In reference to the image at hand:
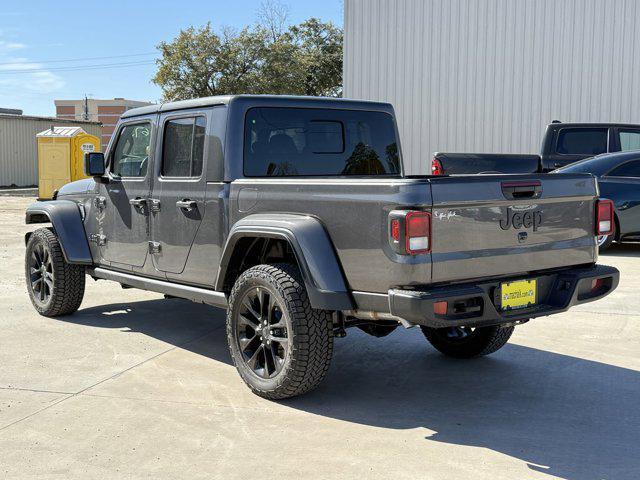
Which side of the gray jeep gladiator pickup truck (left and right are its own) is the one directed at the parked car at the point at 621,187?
right

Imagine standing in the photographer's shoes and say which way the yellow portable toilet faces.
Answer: facing the viewer and to the right of the viewer

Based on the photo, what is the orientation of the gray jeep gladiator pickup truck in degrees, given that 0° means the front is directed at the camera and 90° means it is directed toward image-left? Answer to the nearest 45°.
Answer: approximately 135°

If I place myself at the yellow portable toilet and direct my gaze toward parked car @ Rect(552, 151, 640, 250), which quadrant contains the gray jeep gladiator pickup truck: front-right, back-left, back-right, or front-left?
front-right

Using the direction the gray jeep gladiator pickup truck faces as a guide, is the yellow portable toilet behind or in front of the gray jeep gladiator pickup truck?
in front

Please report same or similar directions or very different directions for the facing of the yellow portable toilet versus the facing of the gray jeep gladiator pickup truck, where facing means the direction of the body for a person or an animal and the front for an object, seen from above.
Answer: very different directions

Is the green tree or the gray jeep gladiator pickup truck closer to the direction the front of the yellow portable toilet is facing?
the gray jeep gladiator pickup truck

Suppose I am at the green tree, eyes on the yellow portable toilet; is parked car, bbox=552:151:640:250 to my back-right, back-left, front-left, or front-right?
front-left

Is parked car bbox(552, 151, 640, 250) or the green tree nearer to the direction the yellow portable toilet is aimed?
the parked car

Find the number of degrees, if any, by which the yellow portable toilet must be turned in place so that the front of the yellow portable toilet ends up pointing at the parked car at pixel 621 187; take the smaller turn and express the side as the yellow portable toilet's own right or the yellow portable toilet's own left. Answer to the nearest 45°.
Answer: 0° — it already faces it

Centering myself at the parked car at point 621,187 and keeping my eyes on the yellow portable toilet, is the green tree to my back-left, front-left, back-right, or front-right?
front-right

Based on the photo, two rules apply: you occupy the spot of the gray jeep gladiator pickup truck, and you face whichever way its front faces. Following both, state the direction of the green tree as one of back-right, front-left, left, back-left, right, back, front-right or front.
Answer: front-right
